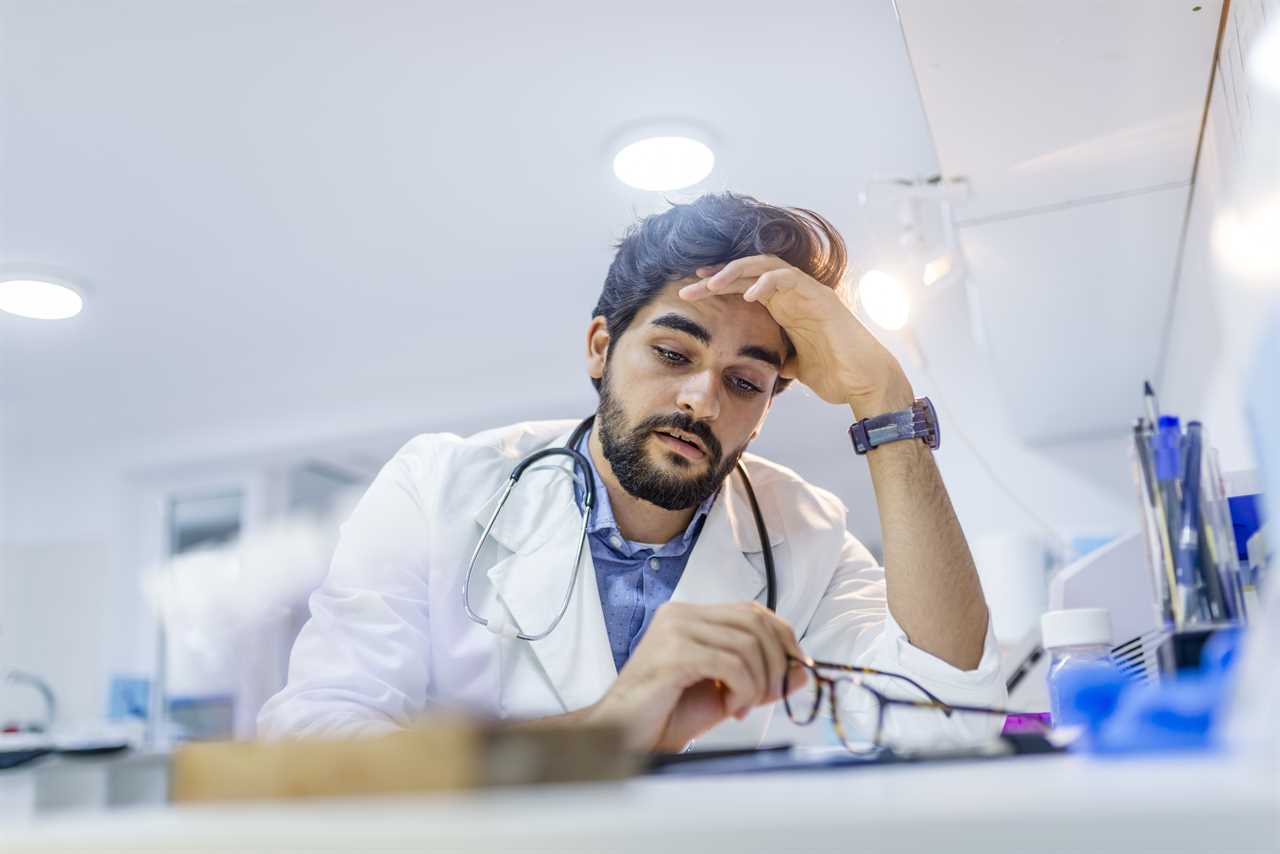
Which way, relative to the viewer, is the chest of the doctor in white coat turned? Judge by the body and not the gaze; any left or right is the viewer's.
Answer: facing the viewer

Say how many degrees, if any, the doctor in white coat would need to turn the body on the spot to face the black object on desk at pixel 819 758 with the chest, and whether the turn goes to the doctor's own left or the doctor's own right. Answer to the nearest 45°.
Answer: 0° — they already face it

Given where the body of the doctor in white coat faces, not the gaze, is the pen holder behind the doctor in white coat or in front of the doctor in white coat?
in front

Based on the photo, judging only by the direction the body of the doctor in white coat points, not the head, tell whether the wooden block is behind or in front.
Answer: in front

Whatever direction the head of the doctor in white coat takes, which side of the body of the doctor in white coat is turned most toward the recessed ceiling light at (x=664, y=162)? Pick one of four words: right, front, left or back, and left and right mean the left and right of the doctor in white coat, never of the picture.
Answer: back

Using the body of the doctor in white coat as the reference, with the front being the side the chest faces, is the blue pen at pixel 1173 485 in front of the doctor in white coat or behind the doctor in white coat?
in front

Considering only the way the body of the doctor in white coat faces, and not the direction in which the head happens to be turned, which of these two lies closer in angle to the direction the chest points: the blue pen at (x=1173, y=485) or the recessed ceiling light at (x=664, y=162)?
the blue pen

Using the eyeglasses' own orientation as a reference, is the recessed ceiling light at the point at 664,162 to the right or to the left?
on its right

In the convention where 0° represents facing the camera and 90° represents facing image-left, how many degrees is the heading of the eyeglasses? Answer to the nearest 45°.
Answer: approximately 45°
